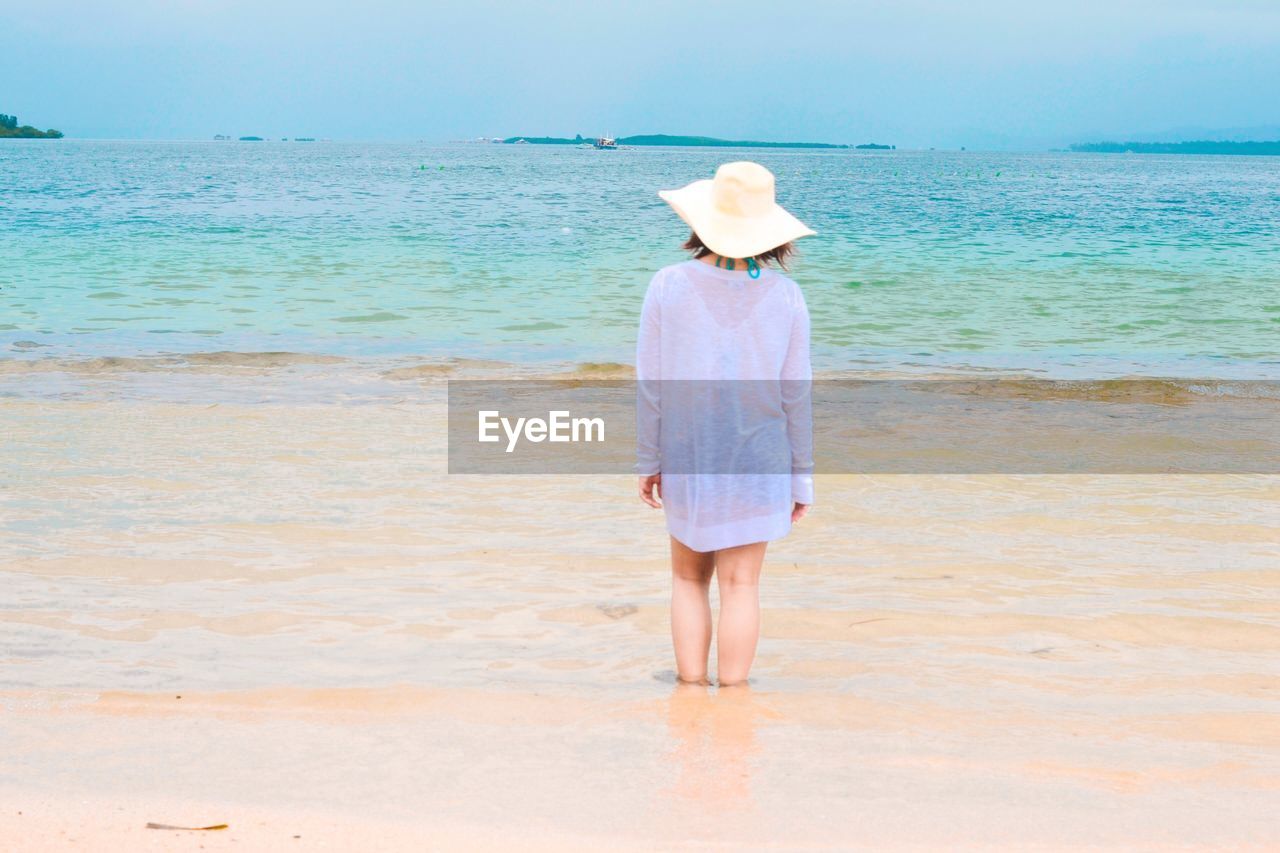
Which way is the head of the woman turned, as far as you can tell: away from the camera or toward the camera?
away from the camera

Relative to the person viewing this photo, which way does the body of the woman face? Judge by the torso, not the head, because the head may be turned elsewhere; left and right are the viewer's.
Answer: facing away from the viewer
